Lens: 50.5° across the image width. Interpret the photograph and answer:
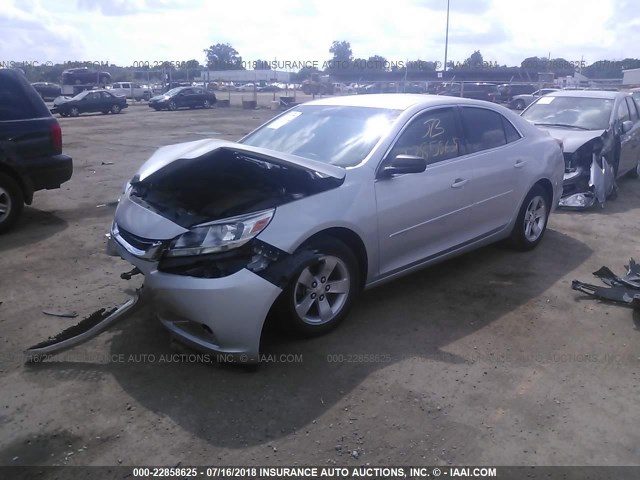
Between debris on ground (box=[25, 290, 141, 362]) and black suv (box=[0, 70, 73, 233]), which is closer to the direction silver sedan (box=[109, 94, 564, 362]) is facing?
the debris on ground

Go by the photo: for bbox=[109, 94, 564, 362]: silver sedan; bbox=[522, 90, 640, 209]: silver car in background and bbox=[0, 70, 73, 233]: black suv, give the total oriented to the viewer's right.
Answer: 0

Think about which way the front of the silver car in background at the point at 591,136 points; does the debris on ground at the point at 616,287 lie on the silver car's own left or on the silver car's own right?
on the silver car's own left

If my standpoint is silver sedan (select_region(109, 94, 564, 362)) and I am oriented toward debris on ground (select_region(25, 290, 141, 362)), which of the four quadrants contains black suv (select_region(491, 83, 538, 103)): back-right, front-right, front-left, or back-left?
back-right

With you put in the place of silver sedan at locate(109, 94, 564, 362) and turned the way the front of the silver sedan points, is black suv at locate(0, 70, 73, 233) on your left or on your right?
on your right

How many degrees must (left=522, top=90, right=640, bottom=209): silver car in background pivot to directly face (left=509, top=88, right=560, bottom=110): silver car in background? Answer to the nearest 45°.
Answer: approximately 135° to its right

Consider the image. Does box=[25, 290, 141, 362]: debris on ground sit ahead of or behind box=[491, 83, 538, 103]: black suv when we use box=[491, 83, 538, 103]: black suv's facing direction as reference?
ahead

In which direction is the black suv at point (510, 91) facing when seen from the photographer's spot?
facing the viewer and to the left of the viewer

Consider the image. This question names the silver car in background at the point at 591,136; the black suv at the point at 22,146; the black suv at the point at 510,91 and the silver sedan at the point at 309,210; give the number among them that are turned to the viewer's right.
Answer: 0

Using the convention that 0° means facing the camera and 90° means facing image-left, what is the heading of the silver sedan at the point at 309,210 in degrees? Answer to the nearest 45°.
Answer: approximately 45°
